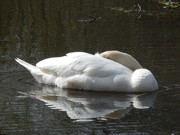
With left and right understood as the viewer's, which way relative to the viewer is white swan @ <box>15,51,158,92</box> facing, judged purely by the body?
facing to the right of the viewer
